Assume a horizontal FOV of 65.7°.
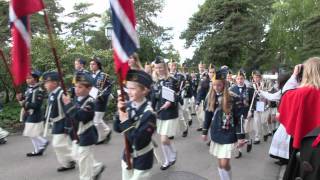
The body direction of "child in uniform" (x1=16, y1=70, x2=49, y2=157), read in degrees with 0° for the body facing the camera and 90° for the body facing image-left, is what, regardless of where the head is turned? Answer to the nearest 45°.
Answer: approximately 90°

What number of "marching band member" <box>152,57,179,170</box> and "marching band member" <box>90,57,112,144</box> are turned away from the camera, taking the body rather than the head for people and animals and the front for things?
0

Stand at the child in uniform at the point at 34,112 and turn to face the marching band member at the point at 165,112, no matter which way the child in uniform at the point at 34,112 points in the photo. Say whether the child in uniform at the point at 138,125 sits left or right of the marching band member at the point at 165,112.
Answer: right

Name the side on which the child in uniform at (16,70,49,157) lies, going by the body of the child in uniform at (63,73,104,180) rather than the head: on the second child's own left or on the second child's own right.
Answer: on the second child's own right

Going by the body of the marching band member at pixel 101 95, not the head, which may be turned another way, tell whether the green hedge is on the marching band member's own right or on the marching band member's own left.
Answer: on the marching band member's own right

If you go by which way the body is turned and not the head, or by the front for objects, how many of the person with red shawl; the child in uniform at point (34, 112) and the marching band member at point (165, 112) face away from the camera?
1

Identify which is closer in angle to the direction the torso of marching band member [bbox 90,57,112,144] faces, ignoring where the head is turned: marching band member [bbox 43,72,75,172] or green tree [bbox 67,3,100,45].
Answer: the marching band member

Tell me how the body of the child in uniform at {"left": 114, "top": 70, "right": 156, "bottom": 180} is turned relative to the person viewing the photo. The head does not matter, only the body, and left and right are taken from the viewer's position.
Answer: facing the viewer and to the left of the viewer

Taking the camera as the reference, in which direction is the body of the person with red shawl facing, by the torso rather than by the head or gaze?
away from the camera

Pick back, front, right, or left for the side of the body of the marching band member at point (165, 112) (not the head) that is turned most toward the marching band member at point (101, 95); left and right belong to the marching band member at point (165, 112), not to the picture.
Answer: right

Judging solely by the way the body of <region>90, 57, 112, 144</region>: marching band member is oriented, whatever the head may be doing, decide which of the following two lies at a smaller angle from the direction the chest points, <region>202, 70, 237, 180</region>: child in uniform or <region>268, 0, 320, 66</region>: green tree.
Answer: the child in uniform
